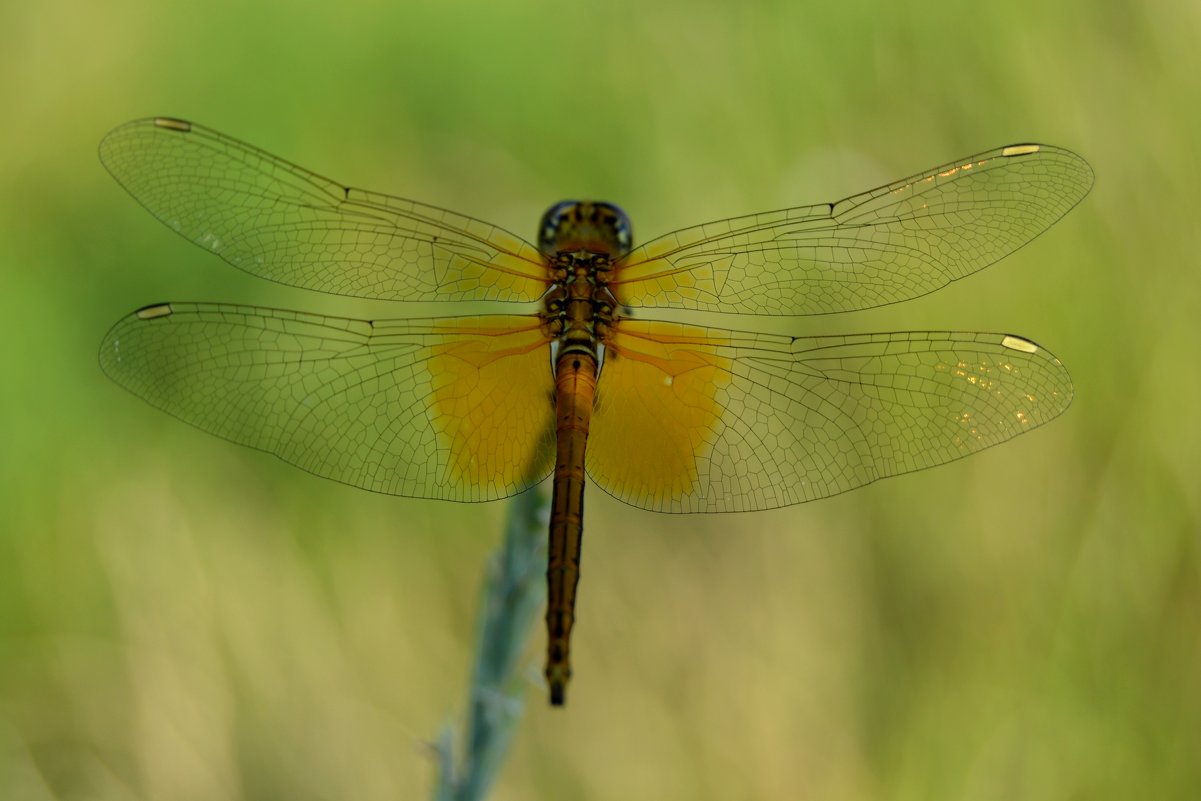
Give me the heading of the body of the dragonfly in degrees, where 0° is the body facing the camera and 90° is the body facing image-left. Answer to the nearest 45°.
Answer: approximately 180°
